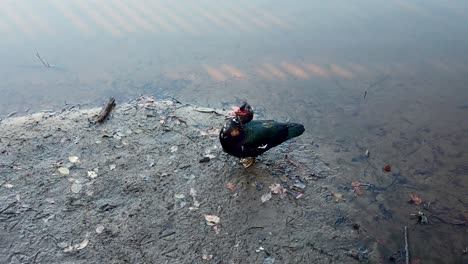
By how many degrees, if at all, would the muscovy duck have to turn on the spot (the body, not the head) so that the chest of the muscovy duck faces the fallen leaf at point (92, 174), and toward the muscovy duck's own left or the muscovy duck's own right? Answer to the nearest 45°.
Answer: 0° — it already faces it

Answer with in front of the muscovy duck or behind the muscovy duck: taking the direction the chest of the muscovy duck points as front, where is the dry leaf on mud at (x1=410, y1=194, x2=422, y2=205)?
behind

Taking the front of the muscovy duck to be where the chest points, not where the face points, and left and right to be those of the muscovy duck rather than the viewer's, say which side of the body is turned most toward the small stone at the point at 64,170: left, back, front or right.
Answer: front

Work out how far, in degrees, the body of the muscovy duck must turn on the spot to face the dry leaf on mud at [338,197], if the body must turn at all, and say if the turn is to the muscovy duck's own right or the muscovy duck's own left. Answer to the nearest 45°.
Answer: approximately 180°

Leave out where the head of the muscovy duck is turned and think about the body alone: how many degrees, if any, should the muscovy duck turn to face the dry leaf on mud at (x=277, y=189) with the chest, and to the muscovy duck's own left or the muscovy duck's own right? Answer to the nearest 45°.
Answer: approximately 135° to the muscovy duck's own left

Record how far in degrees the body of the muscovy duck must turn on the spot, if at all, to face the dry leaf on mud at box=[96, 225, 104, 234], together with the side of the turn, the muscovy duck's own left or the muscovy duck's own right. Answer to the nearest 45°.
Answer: approximately 45° to the muscovy duck's own left

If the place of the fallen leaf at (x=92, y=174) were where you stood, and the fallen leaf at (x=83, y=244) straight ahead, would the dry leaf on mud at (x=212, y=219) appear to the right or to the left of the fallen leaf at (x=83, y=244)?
left

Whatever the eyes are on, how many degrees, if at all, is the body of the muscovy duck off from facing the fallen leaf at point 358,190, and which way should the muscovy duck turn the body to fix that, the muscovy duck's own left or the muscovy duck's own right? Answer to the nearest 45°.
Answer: approximately 180°

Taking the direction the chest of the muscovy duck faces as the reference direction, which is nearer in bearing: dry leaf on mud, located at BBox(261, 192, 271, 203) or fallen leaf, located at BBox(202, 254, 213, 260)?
the fallen leaf

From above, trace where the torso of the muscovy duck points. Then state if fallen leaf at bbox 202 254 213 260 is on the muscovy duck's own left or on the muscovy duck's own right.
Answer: on the muscovy duck's own left

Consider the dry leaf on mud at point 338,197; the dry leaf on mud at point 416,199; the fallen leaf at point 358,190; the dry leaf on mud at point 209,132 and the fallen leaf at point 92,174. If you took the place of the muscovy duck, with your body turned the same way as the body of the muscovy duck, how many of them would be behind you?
3

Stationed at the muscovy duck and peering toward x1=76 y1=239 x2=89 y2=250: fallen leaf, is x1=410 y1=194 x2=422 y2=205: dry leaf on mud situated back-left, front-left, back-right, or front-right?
back-left

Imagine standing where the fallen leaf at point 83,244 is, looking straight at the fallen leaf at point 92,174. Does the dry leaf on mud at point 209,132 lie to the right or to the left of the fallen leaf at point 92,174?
right

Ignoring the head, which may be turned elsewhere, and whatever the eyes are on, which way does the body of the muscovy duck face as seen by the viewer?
to the viewer's left

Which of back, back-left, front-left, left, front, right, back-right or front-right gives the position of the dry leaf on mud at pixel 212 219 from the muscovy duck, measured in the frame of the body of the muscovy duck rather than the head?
left

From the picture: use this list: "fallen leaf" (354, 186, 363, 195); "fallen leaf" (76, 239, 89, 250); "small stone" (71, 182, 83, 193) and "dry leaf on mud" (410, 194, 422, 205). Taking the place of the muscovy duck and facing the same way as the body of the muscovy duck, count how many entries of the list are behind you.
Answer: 2

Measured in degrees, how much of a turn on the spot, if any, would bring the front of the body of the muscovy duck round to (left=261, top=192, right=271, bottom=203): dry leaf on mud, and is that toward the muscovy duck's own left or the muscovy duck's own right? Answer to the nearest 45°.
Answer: approximately 135° to the muscovy duck's own left

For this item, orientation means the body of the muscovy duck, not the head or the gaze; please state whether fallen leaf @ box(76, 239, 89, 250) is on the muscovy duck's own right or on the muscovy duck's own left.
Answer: on the muscovy duck's own left
